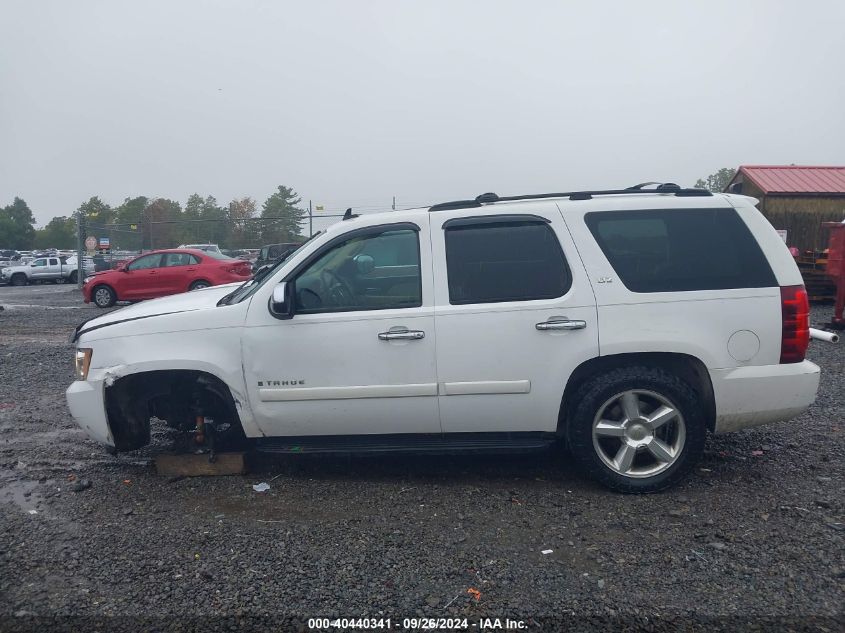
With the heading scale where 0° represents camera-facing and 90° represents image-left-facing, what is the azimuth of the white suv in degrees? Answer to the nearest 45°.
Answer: approximately 90°

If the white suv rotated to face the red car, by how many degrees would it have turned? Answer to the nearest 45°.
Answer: approximately 45° to its right

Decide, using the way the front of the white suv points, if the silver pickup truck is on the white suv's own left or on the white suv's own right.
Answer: on the white suv's own right
